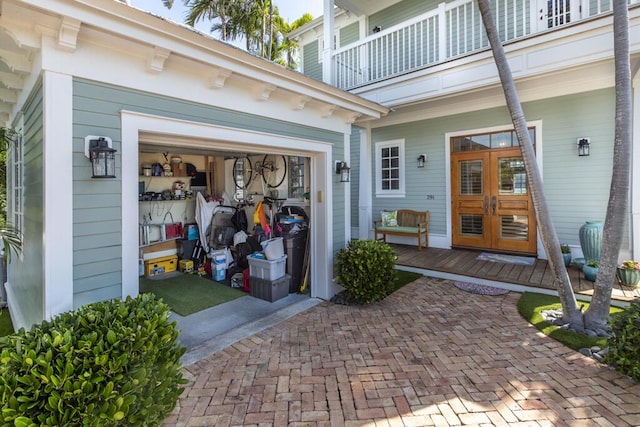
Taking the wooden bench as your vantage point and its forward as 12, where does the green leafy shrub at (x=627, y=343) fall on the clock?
The green leafy shrub is roughly at 10 o'clock from the wooden bench.

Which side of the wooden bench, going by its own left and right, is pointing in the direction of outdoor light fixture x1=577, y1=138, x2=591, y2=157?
left

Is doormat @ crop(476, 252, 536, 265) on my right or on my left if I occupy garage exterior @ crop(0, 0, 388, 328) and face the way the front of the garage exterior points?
on my left

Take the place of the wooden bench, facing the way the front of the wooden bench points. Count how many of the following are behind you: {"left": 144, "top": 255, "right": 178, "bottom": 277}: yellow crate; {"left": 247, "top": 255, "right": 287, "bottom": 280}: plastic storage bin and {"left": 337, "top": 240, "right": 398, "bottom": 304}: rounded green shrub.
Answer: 0

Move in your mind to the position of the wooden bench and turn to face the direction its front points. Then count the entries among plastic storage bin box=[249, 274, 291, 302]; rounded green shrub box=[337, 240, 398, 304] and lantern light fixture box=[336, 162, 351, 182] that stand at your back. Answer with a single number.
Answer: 0

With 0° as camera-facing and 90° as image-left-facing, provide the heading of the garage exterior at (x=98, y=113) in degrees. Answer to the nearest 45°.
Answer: approximately 315°

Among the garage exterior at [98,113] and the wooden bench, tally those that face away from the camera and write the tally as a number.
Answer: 0

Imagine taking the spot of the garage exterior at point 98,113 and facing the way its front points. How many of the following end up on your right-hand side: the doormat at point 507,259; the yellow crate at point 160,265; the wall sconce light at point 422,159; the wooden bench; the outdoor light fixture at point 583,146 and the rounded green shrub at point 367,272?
0

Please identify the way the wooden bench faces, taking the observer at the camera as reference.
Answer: facing the viewer and to the left of the viewer

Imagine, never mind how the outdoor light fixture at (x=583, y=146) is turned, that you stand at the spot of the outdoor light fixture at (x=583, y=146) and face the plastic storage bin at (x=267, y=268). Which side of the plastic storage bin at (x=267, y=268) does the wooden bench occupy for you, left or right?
right
